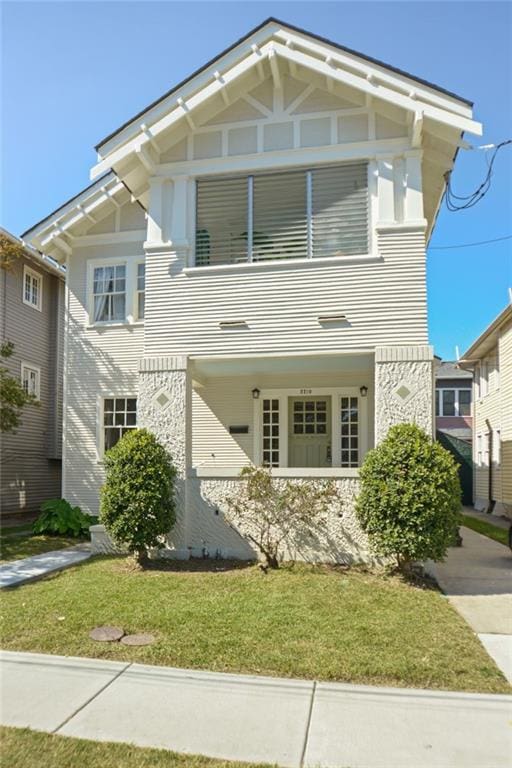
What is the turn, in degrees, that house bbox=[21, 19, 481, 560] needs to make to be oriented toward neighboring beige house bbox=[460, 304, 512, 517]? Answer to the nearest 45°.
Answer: approximately 135° to its left

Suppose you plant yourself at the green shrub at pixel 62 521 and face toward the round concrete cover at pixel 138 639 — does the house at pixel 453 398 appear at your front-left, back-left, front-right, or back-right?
back-left

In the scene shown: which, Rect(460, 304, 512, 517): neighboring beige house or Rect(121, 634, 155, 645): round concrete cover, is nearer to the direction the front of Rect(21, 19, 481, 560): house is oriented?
the round concrete cover

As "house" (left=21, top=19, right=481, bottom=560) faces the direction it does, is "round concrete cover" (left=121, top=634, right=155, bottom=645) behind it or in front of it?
in front

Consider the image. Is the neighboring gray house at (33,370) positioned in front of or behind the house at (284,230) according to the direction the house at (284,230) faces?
behind

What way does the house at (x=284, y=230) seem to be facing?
toward the camera

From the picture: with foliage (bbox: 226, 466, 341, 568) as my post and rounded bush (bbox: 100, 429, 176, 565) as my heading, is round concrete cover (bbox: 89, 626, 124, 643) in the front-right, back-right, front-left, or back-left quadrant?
front-left

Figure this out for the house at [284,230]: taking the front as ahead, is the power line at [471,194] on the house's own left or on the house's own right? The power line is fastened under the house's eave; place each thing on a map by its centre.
on the house's own left
